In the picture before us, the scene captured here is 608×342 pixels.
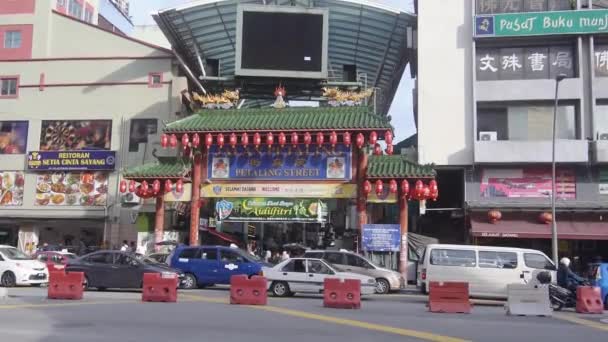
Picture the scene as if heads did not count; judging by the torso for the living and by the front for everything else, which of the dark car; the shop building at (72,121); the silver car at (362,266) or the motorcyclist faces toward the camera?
the shop building

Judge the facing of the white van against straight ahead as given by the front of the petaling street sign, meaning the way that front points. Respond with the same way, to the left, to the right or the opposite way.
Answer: to the left

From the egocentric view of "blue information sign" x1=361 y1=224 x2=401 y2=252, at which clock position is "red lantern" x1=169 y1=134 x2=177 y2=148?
The red lantern is roughly at 3 o'clock from the blue information sign.

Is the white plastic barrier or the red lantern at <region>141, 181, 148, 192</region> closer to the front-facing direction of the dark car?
the white plastic barrier

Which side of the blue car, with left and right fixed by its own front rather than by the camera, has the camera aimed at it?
right

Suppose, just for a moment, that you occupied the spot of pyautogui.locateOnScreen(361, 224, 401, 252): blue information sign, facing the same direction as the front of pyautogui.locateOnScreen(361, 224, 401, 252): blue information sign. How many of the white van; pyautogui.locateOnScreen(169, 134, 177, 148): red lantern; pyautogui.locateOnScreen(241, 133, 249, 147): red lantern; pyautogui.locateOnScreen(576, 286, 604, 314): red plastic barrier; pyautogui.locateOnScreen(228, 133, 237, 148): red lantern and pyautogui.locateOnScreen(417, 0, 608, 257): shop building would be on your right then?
3
